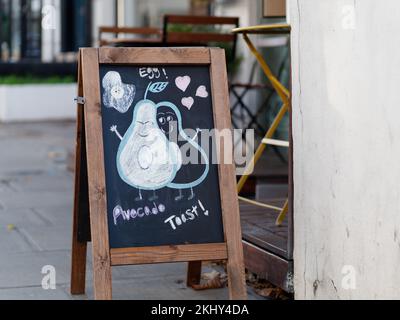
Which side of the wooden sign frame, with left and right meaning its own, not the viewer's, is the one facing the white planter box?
back

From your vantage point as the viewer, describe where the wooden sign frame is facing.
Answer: facing the viewer
